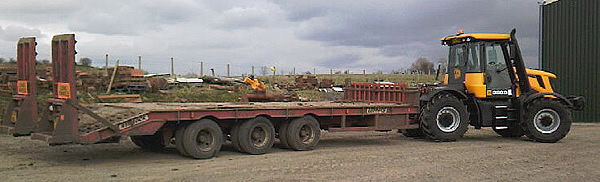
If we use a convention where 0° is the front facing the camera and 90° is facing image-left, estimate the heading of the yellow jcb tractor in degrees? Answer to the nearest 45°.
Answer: approximately 270°

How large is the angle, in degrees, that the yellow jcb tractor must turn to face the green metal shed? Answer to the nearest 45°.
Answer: approximately 90° to its left
